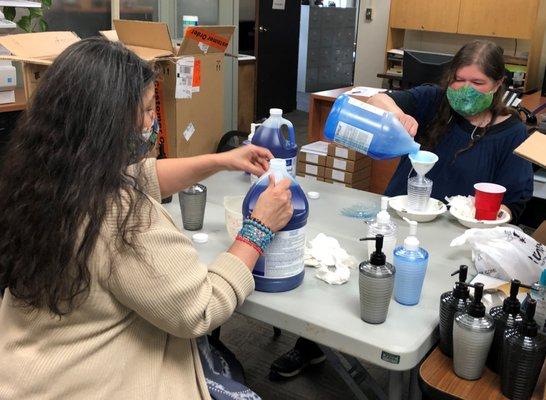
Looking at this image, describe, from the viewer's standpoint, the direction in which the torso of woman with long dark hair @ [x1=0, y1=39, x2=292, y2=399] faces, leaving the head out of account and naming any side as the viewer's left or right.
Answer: facing away from the viewer and to the right of the viewer

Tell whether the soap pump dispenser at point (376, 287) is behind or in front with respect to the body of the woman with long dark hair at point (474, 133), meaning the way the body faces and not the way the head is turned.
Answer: in front

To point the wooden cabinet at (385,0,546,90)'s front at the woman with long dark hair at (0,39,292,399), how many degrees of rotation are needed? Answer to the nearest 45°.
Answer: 0° — it already faces them

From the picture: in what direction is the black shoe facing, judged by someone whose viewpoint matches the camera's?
facing the viewer and to the left of the viewer

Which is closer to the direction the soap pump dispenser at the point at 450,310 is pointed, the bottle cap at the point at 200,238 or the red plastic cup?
the bottle cap

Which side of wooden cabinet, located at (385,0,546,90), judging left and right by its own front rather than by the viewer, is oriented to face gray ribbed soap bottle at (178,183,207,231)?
front

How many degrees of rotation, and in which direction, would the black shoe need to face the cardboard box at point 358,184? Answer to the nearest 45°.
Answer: approximately 135° to its right

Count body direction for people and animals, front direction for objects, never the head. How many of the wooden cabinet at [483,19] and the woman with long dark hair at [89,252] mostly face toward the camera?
1

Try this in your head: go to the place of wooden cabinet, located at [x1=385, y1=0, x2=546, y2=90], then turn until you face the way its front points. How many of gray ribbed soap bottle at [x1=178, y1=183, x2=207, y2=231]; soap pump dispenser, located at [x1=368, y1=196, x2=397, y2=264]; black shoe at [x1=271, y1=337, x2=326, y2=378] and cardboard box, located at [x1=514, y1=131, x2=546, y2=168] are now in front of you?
4
